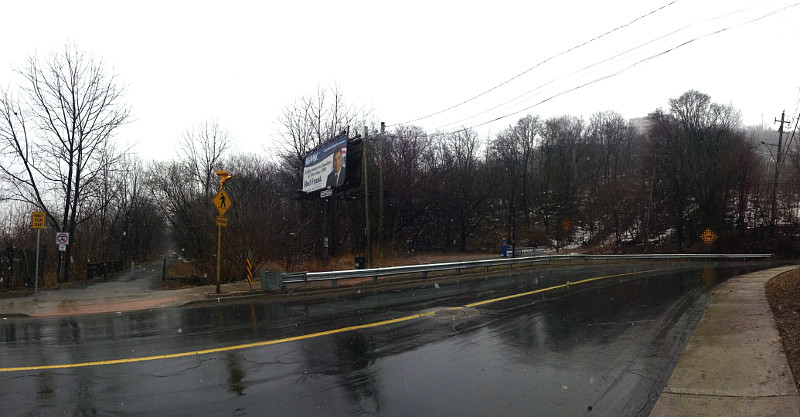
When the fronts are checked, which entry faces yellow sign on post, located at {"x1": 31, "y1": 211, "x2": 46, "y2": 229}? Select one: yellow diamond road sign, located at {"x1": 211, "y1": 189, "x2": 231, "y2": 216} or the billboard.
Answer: the billboard

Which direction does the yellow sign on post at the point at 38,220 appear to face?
toward the camera

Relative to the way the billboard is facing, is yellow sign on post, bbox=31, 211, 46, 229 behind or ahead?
ahead

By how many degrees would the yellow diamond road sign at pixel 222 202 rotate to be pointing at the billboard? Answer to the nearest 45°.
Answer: approximately 135° to its left

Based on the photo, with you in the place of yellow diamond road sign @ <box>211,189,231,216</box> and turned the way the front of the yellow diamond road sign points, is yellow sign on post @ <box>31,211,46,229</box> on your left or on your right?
on your right

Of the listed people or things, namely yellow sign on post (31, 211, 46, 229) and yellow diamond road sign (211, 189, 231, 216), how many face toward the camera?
2

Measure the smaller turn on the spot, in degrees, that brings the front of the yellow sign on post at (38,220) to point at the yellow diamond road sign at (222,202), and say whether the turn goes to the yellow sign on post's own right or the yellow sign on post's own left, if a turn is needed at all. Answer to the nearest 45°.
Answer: approximately 45° to the yellow sign on post's own left

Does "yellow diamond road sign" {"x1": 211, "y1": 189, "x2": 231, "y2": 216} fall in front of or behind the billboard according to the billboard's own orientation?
in front

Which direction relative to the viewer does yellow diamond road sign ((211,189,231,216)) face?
toward the camera

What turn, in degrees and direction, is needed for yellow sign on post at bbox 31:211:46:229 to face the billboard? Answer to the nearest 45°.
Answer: approximately 90° to its left

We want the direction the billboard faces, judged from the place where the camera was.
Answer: facing the viewer and to the left of the viewer
